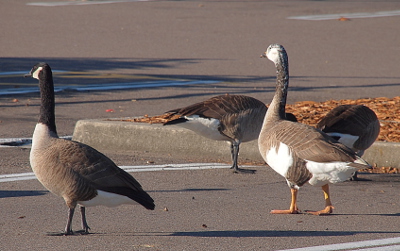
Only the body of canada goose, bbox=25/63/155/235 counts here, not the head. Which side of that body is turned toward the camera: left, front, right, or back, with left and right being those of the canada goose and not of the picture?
left

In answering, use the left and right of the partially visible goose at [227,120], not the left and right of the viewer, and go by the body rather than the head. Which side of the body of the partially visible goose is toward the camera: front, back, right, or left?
right

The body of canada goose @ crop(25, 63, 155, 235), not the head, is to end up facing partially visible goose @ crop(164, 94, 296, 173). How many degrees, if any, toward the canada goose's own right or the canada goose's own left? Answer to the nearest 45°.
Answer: approximately 135° to the canada goose's own right

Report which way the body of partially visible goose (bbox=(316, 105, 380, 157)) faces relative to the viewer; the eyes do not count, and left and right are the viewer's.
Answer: facing to the right of the viewer

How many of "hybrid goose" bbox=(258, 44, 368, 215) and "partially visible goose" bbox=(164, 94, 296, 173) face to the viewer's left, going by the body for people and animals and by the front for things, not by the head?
1

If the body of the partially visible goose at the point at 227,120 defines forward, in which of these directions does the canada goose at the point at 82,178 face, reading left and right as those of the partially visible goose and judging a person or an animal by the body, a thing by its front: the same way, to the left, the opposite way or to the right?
the opposite way

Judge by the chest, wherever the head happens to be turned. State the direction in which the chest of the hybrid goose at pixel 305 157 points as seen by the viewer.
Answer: to the viewer's left
